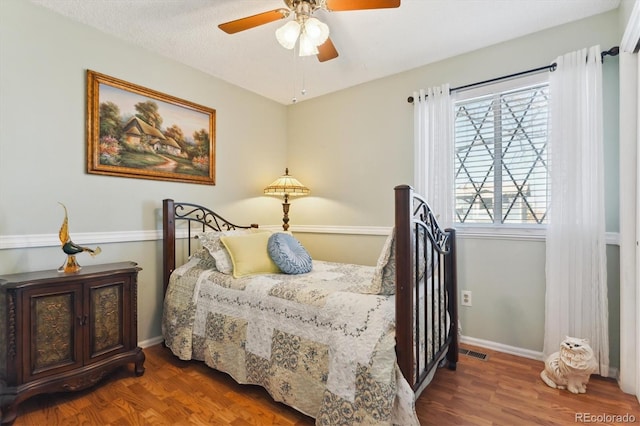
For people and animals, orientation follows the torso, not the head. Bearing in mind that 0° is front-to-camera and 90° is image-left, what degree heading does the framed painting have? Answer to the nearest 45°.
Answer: approximately 315°

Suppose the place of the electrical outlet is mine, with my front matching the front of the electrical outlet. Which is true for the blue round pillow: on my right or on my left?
on my right

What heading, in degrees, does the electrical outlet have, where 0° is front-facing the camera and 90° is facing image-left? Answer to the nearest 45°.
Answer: approximately 0°

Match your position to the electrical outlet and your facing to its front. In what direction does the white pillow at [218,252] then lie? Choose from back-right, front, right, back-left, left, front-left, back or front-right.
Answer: front-right

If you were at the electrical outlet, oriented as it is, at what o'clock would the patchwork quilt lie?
The patchwork quilt is roughly at 1 o'clock from the electrical outlet.

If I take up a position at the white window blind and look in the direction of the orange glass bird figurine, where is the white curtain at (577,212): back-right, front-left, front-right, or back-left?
back-left

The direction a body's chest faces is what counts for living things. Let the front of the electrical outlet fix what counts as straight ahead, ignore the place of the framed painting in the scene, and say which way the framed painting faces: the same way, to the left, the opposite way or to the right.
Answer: to the left
